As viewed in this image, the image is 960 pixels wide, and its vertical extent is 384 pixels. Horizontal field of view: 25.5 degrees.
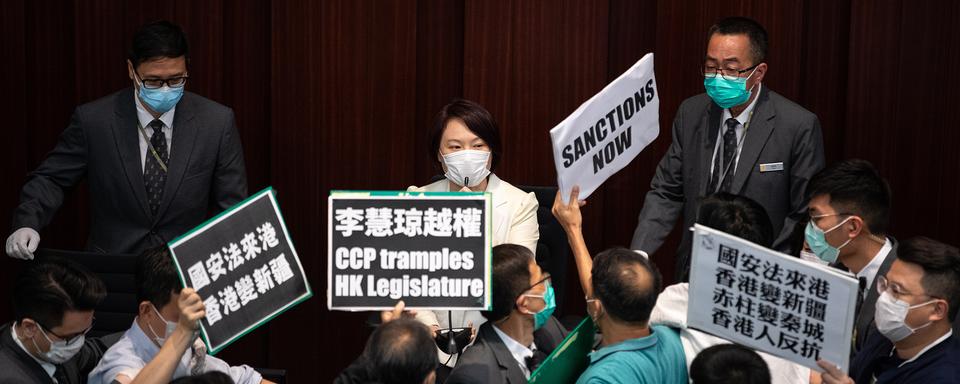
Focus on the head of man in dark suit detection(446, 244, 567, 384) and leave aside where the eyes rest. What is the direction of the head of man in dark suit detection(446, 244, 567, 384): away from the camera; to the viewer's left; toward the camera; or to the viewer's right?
to the viewer's right

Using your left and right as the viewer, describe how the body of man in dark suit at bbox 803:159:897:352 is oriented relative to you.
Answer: facing to the left of the viewer

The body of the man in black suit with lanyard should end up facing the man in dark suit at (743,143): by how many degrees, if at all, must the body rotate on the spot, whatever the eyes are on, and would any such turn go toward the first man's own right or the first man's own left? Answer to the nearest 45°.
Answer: approximately 90° to the first man's own left

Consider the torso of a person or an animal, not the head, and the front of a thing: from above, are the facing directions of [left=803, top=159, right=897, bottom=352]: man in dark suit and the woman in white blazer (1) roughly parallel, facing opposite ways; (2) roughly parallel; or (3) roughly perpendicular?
roughly perpendicular

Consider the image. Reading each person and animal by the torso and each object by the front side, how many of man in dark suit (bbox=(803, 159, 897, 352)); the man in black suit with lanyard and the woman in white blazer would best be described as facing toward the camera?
2

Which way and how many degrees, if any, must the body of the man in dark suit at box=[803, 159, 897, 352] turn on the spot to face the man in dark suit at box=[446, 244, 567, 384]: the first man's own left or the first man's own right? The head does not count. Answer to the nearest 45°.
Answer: approximately 45° to the first man's own left

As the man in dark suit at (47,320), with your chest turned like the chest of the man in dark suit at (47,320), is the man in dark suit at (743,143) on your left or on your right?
on your left

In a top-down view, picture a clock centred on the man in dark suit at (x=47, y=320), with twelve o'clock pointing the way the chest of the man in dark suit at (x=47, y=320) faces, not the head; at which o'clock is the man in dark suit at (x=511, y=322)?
the man in dark suit at (x=511, y=322) is roughly at 11 o'clock from the man in dark suit at (x=47, y=320).
